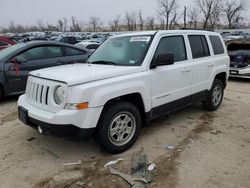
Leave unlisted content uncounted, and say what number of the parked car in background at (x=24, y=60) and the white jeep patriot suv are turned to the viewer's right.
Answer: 0

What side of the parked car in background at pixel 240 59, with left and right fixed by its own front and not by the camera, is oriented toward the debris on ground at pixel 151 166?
front

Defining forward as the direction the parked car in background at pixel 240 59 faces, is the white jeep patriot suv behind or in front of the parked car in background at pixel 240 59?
in front

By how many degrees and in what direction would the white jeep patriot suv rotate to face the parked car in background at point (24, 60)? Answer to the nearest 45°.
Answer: approximately 90° to its right

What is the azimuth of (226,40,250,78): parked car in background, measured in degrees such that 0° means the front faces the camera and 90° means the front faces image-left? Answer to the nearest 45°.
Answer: approximately 0°

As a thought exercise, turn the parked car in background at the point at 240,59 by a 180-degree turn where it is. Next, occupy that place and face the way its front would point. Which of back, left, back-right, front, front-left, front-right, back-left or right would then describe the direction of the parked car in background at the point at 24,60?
back-left

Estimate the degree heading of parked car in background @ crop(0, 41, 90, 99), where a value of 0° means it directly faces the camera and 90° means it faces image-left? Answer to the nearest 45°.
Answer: approximately 45°
